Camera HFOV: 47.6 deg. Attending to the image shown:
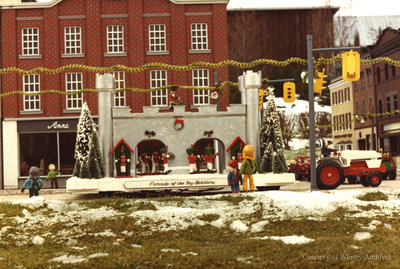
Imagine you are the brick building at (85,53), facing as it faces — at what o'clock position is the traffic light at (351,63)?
The traffic light is roughly at 11 o'clock from the brick building.

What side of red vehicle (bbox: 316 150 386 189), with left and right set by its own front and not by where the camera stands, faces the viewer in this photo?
right

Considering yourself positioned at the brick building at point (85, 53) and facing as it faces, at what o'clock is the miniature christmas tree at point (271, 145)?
The miniature christmas tree is roughly at 11 o'clock from the brick building.

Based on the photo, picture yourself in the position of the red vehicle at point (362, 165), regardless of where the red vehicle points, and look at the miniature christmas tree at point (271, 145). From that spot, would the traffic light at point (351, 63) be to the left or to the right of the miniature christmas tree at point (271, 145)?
left

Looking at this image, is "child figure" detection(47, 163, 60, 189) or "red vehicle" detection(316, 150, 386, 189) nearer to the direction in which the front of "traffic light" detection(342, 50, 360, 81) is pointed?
the red vehicle
